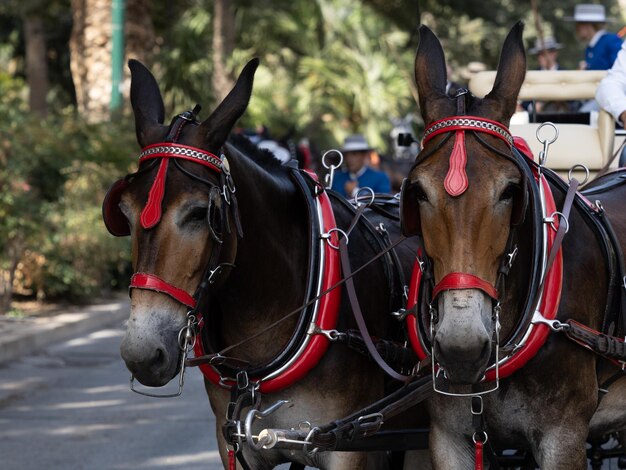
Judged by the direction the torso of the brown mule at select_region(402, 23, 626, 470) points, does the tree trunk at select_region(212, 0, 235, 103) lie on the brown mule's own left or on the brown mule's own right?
on the brown mule's own right

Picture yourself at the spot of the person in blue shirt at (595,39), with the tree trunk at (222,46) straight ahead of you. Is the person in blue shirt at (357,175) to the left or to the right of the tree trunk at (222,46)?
left

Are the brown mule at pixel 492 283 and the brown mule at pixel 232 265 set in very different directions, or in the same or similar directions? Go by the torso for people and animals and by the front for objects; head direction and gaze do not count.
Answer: same or similar directions

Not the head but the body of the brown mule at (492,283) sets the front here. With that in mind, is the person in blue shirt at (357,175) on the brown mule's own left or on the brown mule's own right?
on the brown mule's own right

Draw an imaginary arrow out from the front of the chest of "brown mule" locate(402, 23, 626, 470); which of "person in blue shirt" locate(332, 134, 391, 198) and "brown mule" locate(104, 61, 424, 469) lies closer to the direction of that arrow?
the brown mule

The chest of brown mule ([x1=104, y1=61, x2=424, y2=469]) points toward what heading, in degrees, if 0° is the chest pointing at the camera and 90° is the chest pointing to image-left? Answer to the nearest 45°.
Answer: approximately 45°

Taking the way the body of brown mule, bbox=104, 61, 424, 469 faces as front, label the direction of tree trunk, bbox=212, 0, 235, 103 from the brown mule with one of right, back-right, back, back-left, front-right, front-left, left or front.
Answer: back-right

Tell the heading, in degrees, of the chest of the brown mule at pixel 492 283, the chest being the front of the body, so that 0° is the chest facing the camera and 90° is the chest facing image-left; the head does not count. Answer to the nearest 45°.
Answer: approximately 45°

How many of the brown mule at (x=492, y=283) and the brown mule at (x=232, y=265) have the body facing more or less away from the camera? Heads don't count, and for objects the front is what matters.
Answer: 0

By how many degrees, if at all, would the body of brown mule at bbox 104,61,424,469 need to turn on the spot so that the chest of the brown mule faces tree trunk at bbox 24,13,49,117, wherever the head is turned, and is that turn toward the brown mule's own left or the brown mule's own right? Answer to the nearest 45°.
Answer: approximately 135° to the brown mule's own right

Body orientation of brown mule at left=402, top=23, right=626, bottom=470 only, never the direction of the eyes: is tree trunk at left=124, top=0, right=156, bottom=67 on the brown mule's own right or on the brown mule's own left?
on the brown mule's own right
